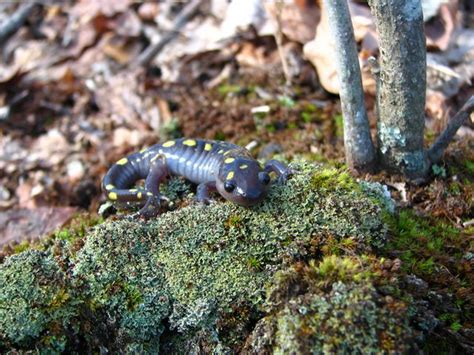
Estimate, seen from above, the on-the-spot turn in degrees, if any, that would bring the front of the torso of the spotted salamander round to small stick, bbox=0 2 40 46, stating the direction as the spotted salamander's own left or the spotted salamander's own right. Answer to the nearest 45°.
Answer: approximately 180°

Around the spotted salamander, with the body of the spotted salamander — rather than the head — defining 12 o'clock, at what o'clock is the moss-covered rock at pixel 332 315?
The moss-covered rock is roughly at 1 o'clock from the spotted salamander.

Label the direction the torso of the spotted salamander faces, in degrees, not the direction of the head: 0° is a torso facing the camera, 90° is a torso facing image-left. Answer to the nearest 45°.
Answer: approximately 315°

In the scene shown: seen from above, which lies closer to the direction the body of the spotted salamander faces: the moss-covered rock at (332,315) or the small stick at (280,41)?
the moss-covered rock

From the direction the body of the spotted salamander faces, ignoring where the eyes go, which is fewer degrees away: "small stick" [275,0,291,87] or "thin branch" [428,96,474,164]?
the thin branch

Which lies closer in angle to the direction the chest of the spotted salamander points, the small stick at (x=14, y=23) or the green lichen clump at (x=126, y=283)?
the green lichen clump

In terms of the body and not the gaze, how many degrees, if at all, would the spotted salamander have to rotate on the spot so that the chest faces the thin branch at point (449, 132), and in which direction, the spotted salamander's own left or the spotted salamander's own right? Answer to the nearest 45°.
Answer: approximately 45° to the spotted salamander's own left

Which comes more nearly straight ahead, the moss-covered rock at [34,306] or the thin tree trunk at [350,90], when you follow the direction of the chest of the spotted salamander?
the thin tree trunk

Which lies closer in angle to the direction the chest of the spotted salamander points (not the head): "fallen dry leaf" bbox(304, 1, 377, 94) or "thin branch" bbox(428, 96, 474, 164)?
the thin branch

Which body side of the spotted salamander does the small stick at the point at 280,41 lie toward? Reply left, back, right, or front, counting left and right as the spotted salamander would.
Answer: left

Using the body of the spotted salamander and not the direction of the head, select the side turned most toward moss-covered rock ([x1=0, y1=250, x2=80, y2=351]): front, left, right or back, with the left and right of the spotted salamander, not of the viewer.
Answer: right

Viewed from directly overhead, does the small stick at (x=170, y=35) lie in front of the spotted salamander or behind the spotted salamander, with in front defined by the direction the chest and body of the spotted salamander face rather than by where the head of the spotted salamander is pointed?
behind

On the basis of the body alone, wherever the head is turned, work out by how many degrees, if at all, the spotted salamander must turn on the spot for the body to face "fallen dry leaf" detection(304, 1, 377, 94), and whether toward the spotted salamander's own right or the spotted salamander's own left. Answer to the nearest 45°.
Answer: approximately 90° to the spotted salamander's own left

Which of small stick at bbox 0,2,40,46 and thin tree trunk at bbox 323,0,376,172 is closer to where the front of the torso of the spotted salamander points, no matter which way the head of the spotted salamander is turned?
the thin tree trunk
